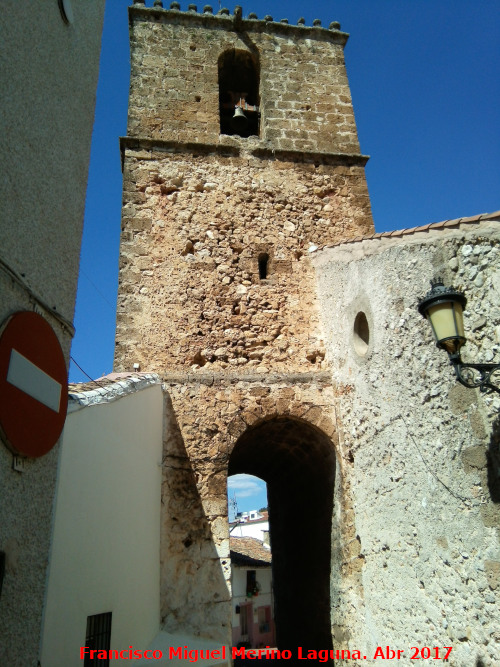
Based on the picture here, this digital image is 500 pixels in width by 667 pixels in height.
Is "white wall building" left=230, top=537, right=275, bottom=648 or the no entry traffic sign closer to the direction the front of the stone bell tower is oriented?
the no entry traffic sign

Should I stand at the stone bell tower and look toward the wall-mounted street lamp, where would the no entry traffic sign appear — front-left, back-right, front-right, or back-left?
front-right

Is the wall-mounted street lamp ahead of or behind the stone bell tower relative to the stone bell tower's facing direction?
ahead

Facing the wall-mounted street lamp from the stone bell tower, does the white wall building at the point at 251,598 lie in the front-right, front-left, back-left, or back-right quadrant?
back-left

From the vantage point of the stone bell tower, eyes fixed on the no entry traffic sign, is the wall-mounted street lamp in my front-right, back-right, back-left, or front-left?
front-left

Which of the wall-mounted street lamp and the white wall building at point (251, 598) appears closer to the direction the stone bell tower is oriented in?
the wall-mounted street lamp

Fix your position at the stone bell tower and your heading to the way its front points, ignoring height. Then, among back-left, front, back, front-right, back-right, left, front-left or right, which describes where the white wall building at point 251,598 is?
back

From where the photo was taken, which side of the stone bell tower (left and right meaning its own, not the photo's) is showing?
front

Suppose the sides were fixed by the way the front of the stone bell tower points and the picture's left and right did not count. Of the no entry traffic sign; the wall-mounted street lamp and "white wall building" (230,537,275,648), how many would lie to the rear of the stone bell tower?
1

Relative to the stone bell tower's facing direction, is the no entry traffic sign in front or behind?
in front
